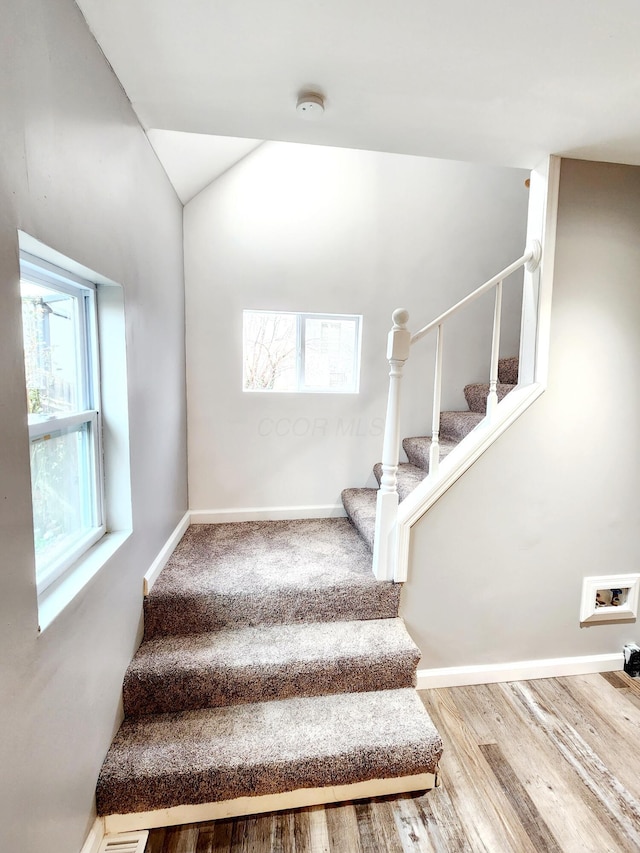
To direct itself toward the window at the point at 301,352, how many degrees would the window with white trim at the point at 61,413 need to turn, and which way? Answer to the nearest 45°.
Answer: approximately 90° to its left

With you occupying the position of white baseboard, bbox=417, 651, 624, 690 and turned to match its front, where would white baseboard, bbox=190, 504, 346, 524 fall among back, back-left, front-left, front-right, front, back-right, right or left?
right

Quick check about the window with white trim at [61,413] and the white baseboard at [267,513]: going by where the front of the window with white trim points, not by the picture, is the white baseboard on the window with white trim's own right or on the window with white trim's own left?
on the window with white trim's own left

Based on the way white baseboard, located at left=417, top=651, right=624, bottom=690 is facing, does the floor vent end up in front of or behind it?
in front

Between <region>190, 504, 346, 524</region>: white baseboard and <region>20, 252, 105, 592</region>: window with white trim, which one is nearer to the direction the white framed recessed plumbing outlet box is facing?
the window with white trim

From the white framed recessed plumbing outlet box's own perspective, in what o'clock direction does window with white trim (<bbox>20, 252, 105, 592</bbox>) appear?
The window with white trim is roughly at 1 o'clock from the white framed recessed plumbing outlet box.

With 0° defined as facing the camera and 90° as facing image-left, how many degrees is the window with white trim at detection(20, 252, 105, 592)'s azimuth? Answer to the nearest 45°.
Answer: approximately 315°

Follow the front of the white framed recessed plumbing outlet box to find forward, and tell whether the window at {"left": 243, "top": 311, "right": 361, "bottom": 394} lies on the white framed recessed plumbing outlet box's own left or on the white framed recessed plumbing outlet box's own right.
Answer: on the white framed recessed plumbing outlet box's own right

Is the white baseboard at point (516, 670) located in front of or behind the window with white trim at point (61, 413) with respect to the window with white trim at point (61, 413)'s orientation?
in front
